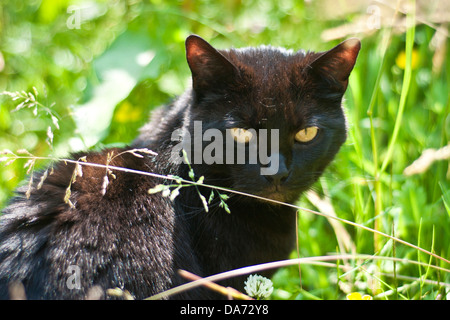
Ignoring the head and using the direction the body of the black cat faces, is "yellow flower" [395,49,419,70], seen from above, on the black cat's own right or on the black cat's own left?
on the black cat's own left

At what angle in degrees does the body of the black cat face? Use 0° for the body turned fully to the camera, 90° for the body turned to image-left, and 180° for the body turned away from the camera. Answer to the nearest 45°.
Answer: approximately 315°
